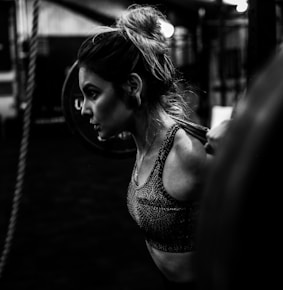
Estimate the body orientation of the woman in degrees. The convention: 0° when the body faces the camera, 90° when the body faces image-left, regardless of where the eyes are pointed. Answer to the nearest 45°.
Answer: approximately 90°
